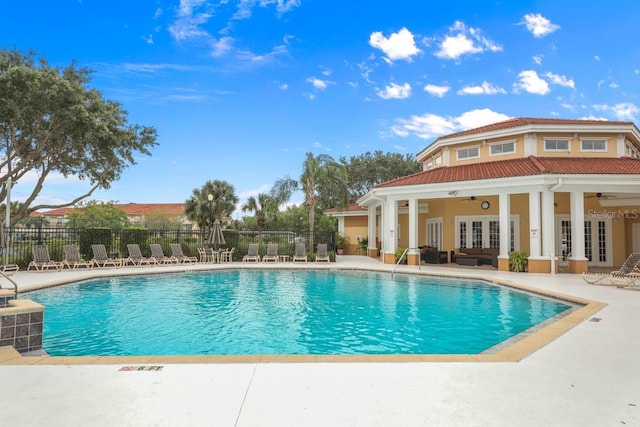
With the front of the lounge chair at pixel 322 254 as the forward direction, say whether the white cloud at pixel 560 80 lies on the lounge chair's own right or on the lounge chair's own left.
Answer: on the lounge chair's own left

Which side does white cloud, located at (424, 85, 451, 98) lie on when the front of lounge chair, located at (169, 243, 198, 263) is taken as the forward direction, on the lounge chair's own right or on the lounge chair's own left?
on the lounge chair's own left

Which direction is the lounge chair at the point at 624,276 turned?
to the viewer's left

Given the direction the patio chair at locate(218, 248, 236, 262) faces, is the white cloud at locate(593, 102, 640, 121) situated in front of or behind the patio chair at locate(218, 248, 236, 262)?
behind

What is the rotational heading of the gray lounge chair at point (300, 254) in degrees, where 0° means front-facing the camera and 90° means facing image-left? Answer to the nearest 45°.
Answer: approximately 0°
